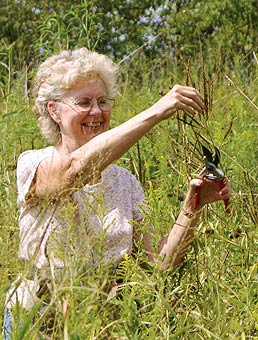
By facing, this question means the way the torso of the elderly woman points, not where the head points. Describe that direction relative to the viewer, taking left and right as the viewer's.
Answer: facing the viewer and to the right of the viewer

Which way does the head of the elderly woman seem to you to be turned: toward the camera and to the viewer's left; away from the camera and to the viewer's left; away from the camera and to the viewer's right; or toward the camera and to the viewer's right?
toward the camera and to the viewer's right
